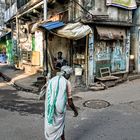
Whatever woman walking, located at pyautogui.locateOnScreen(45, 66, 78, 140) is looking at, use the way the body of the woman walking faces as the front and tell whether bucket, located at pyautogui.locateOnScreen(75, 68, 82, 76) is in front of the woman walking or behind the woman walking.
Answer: in front

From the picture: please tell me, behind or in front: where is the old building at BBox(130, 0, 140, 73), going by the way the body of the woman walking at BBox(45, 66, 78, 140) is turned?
in front

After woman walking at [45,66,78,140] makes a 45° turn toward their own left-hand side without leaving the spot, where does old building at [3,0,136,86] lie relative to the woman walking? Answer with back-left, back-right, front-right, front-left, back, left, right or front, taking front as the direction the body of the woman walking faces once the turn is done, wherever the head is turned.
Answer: front

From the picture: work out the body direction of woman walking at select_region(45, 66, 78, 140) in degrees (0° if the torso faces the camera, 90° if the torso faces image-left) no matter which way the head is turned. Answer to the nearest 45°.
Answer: approximately 225°
